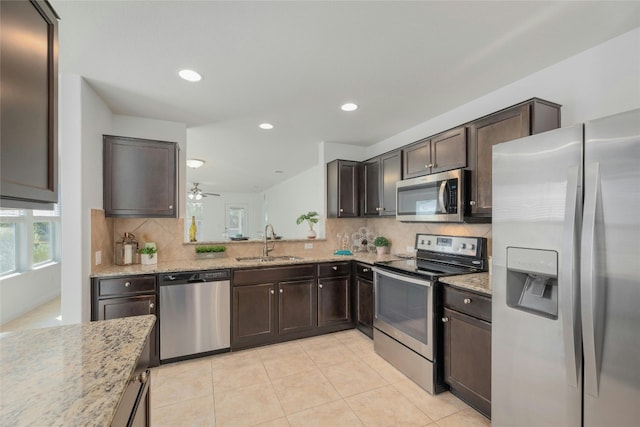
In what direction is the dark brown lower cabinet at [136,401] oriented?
to the viewer's right

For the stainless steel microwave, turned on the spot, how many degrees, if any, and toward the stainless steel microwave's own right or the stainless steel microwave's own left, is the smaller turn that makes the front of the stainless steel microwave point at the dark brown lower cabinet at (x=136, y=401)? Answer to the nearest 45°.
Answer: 0° — it already faces it

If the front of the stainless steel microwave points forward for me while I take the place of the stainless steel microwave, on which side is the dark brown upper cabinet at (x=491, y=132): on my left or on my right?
on my left

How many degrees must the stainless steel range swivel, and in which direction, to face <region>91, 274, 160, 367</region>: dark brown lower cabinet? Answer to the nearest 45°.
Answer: approximately 45° to its right

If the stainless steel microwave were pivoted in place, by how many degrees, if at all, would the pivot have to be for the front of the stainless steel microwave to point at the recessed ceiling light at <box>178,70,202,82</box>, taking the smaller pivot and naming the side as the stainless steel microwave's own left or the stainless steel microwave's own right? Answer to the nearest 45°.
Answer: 0° — it already faces it

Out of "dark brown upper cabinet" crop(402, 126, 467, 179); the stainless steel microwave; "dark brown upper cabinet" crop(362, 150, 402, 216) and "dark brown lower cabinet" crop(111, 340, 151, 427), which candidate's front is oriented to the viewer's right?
the dark brown lower cabinet

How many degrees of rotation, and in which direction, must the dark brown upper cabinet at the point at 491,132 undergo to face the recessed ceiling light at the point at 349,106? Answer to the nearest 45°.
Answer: approximately 45° to its right

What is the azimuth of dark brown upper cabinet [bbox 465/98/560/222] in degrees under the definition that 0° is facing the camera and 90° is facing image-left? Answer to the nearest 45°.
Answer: approximately 45°

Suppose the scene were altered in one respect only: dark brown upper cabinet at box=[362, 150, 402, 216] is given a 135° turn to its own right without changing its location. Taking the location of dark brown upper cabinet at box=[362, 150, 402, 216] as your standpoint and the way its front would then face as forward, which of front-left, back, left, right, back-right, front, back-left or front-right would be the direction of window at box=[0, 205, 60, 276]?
left

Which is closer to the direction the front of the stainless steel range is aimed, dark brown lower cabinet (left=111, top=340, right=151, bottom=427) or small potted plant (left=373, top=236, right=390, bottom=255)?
the dark brown lower cabinet

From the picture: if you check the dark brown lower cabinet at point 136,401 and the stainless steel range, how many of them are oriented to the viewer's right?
1

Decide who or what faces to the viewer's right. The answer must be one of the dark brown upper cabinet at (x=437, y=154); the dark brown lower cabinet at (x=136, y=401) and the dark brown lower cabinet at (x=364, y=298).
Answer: the dark brown lower cabinet at (x=136, y=401)

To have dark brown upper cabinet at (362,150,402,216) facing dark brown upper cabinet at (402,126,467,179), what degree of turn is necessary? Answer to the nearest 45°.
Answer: approximately 90° to its left
